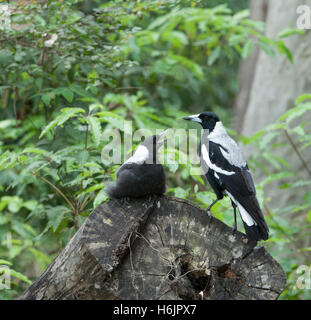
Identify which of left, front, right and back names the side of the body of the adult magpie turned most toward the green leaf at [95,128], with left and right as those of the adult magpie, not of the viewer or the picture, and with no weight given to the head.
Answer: front

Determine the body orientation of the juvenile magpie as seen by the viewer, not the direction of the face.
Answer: to the viewer's right

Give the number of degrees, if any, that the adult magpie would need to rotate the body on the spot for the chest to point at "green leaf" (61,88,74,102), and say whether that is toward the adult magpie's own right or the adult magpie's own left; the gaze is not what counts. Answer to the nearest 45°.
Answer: approximately 45° to the adult magpie's own right

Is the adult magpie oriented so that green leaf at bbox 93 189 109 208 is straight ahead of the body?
yes

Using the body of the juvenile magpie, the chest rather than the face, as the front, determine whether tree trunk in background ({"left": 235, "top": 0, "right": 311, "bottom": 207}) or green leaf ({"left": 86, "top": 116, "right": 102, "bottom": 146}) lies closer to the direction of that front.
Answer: the tree trunk in background

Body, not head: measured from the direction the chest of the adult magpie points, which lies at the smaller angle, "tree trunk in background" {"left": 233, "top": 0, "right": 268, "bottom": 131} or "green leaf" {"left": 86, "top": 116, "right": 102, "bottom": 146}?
the green leaf

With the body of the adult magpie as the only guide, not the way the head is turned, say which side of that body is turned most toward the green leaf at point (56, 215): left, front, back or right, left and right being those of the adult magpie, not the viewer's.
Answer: front

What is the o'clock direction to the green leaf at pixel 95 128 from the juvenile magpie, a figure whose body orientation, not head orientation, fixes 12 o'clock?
The green leaf is roughly at 8 o'clock from the juvenile magpie.

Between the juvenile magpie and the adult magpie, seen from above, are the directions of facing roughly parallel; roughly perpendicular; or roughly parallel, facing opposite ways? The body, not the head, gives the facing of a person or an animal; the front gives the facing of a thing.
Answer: roughly parallel, facing opposite ways

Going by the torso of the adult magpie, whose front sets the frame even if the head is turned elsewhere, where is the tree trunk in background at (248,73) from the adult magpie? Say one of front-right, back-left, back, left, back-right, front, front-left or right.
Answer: right

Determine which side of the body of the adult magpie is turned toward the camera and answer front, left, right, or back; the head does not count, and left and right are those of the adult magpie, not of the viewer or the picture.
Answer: left

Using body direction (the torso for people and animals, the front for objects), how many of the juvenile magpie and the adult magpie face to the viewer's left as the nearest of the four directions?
1

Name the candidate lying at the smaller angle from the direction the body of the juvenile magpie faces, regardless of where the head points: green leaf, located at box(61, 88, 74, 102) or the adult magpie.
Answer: the adult magpie
